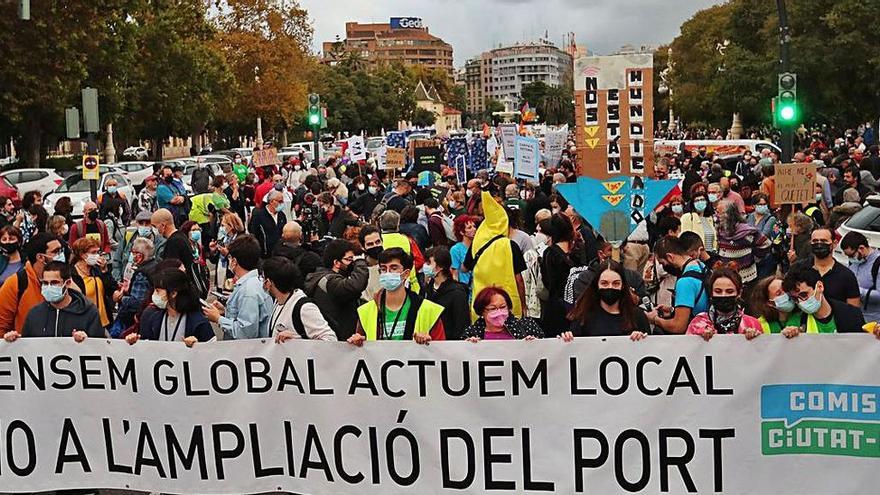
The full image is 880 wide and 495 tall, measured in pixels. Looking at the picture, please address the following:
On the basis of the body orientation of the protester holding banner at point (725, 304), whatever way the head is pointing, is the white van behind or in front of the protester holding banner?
behind

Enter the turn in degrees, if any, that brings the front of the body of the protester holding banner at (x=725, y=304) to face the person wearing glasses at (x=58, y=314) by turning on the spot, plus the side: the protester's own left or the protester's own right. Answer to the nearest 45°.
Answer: approximately 90° to the protester's own right

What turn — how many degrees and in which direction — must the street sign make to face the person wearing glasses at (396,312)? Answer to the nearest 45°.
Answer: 0° — it already faces them

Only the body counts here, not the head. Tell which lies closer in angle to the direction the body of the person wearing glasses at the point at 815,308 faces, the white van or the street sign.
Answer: the street sign
